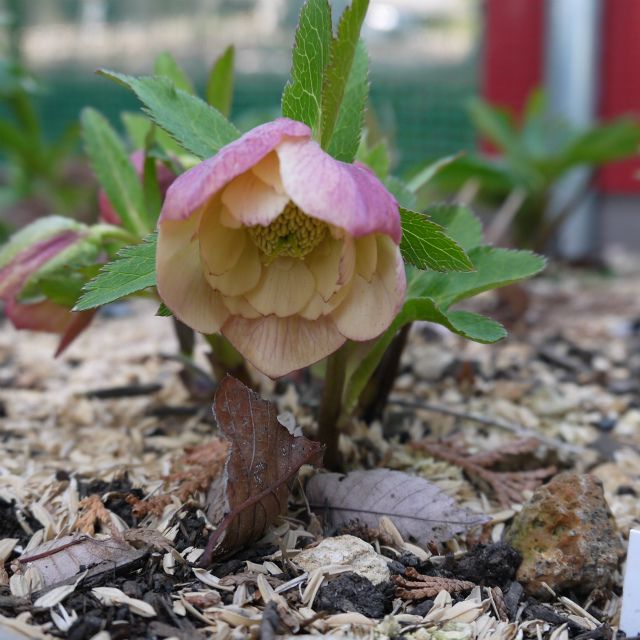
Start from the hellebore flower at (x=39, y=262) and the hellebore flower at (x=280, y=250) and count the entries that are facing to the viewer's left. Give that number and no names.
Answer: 1

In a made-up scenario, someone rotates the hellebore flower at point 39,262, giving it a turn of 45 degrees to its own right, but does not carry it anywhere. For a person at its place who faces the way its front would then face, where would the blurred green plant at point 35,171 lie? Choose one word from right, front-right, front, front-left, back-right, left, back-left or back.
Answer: front-right

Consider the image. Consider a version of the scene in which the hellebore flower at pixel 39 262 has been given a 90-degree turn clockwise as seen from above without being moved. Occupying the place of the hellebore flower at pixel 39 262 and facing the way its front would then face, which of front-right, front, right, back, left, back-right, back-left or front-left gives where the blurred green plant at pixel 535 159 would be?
front-right

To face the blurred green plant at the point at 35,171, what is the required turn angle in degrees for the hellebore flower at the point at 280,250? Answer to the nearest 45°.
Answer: approximately 180°

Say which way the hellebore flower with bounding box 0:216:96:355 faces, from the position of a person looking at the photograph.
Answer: facing to the left of the viewer

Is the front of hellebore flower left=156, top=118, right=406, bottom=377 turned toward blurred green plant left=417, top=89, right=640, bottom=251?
no

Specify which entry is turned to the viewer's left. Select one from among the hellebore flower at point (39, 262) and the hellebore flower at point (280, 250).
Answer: the hellebore flower at point (39, 262)

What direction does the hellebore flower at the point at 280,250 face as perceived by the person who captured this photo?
facing the viewer

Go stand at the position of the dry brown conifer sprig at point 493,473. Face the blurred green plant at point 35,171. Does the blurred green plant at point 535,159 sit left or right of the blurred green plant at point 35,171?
right

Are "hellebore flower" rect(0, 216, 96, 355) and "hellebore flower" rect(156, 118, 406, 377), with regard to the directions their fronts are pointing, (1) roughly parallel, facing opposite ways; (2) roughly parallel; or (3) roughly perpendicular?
roughly perpendicular

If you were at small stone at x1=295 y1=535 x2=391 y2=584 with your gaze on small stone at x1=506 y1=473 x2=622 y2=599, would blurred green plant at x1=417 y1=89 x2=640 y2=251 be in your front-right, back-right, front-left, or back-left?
front-left
